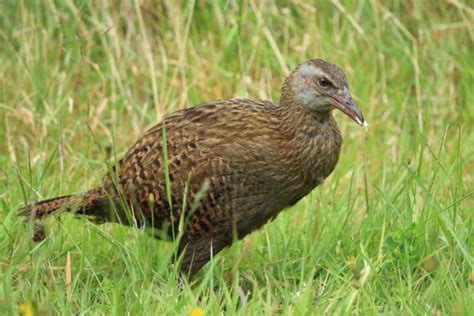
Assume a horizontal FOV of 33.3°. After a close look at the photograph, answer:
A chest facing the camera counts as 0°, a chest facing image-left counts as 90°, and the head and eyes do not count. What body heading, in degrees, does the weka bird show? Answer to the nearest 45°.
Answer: approximately 270°
